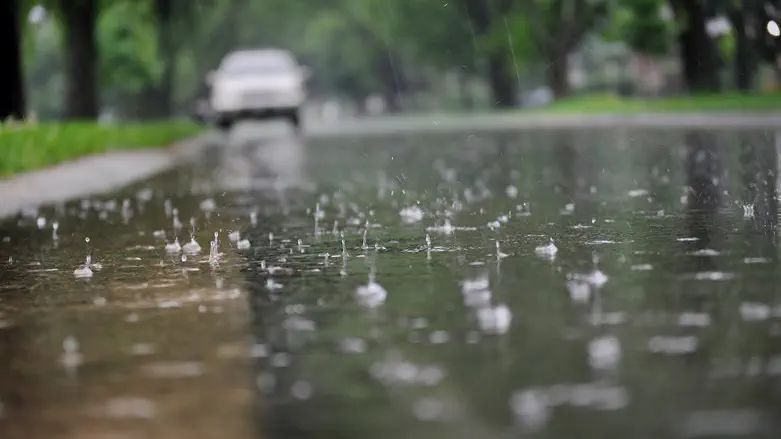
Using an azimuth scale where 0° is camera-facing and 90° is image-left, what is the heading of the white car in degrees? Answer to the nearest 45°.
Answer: approximately 0°

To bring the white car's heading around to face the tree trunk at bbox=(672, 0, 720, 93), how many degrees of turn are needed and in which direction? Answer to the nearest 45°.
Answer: approximately 90° to its left

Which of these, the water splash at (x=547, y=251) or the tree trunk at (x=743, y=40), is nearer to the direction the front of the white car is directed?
the water splash

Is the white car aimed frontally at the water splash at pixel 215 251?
yes

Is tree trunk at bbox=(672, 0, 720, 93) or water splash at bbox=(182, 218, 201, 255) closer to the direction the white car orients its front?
the water splash

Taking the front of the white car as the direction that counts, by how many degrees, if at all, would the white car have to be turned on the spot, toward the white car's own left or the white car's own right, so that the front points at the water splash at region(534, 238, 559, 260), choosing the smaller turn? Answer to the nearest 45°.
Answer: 0° — it already faces it

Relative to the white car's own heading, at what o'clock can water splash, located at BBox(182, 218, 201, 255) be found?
The water splash is roughly at 12 o'clock from the white car.
